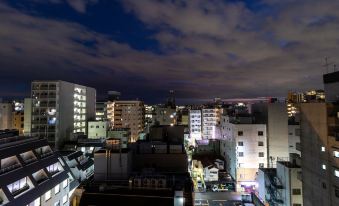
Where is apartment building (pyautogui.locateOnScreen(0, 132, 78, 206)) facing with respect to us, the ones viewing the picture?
facing the viewer and to the right of the viewer

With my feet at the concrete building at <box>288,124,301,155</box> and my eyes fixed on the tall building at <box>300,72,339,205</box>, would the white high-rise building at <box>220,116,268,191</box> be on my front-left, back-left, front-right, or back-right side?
front-right

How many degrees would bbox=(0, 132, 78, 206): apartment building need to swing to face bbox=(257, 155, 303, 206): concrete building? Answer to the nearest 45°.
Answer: approximately 45° to its left

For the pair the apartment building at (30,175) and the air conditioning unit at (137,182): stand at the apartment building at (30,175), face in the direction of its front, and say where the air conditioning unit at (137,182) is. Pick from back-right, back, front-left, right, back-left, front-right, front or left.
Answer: front

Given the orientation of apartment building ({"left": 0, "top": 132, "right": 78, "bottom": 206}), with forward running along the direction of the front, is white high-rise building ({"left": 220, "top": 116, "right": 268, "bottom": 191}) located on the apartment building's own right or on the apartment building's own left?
on the apartment building's own left

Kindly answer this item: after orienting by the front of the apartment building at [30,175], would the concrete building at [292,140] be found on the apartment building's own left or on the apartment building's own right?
on the apartment building's own left

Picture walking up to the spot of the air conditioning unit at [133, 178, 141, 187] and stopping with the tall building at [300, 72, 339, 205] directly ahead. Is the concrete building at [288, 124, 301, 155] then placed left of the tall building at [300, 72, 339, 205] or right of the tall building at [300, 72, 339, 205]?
left

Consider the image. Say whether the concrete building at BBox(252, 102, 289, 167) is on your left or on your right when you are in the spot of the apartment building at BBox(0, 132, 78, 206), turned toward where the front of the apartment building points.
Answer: on your left

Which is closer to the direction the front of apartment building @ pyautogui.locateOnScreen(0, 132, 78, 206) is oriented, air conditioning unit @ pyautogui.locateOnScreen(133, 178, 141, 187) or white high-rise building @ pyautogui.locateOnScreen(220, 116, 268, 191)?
the air conditioning unit
